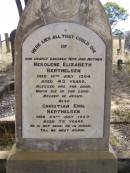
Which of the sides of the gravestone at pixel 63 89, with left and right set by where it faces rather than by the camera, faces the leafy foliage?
back

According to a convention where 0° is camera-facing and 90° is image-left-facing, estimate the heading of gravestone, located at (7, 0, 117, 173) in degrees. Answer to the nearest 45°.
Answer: approximately 0°
